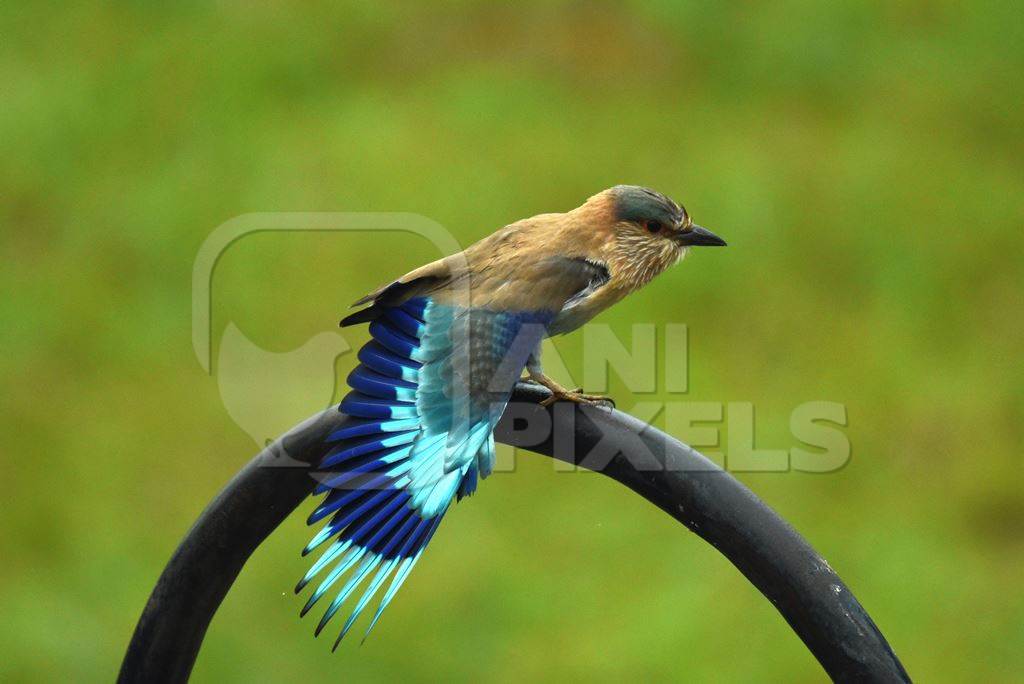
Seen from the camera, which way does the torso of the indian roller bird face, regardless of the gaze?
to the viewer's right
